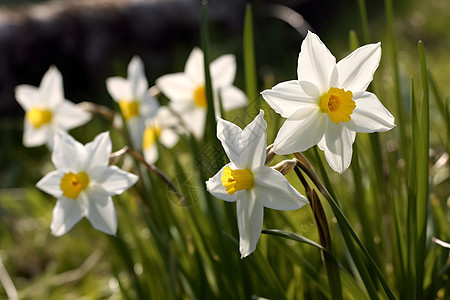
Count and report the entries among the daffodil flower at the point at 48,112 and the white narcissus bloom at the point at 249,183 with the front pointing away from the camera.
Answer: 0

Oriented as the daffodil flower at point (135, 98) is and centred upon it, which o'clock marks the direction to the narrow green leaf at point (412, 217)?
The narrow green leaf is roughly at 9 o'clock from the daffodil flower.

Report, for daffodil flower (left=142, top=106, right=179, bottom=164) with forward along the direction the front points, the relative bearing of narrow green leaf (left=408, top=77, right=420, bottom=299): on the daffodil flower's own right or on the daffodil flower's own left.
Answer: on the daffodil flower's own left

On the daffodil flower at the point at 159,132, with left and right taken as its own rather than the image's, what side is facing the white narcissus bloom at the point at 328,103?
left

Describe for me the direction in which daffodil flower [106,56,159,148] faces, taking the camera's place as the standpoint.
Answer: facing the viewer and to the left of the viewer

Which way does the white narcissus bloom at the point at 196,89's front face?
toward the camera
